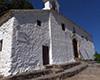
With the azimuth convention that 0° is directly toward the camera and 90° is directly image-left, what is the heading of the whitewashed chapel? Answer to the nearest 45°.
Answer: approximately 315°

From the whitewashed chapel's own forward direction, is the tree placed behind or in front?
behind
